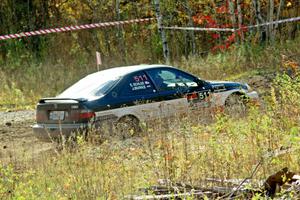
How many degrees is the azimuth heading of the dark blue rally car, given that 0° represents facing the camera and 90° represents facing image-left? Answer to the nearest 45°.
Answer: approximately 225°

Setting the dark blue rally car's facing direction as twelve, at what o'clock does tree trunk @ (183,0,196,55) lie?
The tree trunk is roughly at 11 o'clock from the dark blue rally car.

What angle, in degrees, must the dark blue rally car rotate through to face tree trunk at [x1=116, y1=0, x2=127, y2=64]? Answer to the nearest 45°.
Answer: approximately 45° to its left
